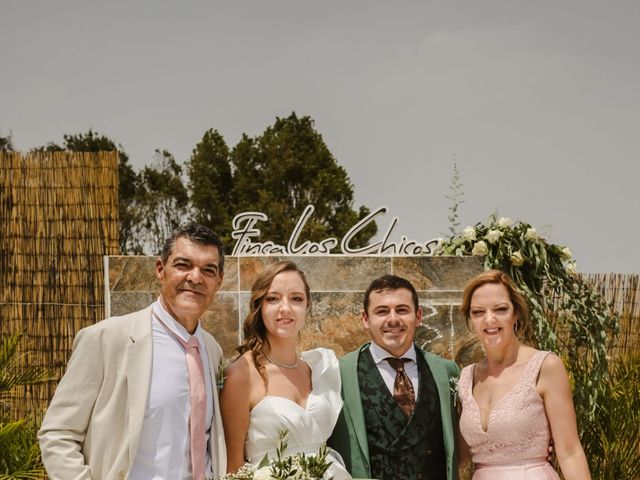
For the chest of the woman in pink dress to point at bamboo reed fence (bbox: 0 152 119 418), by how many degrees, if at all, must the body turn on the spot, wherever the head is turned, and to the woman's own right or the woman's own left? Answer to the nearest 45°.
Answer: approximately 90° to the woman's own right

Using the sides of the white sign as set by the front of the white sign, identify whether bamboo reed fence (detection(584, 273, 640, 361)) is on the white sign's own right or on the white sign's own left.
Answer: on the white sign's own left

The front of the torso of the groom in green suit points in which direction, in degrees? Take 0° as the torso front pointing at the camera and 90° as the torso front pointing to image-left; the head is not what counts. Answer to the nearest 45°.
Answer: approximately 0°

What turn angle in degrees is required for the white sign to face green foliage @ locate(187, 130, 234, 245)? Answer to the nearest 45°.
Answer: approximately 180°

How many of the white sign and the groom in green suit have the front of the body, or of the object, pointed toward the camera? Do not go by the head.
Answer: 2

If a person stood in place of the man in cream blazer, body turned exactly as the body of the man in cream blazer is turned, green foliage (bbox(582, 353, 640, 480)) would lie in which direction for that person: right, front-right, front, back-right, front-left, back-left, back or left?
left

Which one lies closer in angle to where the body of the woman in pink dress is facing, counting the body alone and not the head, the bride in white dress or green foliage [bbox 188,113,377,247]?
the bride in white dress

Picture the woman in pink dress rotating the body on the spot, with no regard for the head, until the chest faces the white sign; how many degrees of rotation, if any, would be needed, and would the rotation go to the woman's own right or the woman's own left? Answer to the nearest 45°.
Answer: approximately 90° to the woman's own right

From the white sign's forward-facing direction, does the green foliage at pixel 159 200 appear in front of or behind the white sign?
behind
